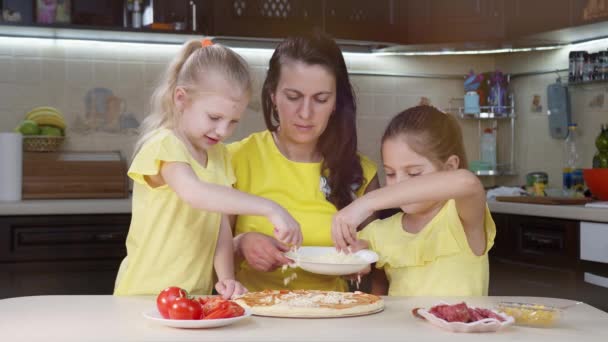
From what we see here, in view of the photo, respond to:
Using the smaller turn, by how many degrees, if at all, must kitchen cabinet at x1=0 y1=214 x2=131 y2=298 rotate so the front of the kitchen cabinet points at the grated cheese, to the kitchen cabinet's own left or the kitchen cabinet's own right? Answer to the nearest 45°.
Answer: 0° — it already faces it

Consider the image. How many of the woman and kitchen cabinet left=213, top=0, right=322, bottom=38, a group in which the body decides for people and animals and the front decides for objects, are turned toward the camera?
2

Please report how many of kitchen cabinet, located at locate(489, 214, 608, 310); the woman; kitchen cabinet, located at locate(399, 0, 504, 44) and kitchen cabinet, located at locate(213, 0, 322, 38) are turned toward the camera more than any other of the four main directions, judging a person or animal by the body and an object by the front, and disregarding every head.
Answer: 4

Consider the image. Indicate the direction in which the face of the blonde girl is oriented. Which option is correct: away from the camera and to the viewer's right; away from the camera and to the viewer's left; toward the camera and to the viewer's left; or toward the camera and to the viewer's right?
toward the camera and to the viewer's right

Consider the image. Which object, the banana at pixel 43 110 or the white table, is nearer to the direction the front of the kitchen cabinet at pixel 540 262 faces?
the white table

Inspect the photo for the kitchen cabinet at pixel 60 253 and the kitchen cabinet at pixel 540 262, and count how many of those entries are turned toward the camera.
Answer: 2

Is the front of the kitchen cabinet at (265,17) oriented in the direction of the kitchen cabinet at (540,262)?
no

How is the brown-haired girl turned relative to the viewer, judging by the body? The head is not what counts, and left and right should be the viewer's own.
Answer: facing the viewer and to the left of the viewer

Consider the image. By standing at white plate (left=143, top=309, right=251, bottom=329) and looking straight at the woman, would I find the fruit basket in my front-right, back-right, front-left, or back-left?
front-left

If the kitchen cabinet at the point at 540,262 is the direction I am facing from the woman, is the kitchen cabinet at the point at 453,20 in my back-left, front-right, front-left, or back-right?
front-left

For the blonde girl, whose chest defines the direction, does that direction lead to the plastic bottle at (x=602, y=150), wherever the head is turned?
no

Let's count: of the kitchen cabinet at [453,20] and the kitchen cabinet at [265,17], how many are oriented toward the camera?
2

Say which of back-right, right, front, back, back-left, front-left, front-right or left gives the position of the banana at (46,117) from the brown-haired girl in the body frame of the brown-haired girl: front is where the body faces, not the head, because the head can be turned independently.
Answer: right

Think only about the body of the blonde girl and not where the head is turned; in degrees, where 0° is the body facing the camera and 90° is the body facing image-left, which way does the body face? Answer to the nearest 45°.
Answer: approximately 315°

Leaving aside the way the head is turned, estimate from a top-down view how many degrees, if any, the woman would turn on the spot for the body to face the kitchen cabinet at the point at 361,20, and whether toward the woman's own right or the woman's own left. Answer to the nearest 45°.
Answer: approximately 180°

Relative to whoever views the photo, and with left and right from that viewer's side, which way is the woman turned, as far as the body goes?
facing the viewer

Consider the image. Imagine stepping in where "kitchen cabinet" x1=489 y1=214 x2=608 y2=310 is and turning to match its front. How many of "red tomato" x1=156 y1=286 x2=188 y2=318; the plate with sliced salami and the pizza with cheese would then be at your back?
0

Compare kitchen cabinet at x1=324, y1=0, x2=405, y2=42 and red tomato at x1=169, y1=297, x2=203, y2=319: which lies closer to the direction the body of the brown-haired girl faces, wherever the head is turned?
the red tomato

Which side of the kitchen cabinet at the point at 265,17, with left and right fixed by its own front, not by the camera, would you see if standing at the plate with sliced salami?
front

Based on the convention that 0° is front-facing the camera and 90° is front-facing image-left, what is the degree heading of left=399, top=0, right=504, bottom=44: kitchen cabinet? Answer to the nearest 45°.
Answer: approximately 0°

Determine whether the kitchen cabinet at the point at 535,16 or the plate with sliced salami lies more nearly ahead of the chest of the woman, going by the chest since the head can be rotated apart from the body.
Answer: the plate with sliced salami

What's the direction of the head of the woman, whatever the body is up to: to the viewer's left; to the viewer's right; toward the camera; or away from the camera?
toward the camera

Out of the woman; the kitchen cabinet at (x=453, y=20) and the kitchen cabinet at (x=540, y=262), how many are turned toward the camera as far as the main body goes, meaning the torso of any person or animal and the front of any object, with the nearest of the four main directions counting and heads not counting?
3
